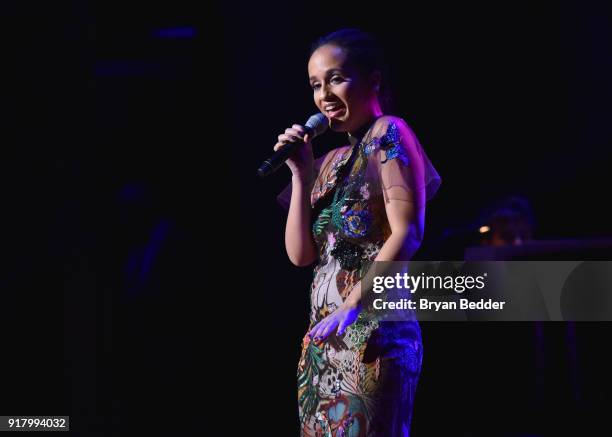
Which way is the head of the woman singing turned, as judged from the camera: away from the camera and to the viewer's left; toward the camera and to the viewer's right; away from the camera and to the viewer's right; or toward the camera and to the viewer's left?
toward the camera and to the viewer's left

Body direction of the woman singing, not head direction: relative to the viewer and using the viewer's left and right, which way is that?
facing the viewer and to the left of the viewer
